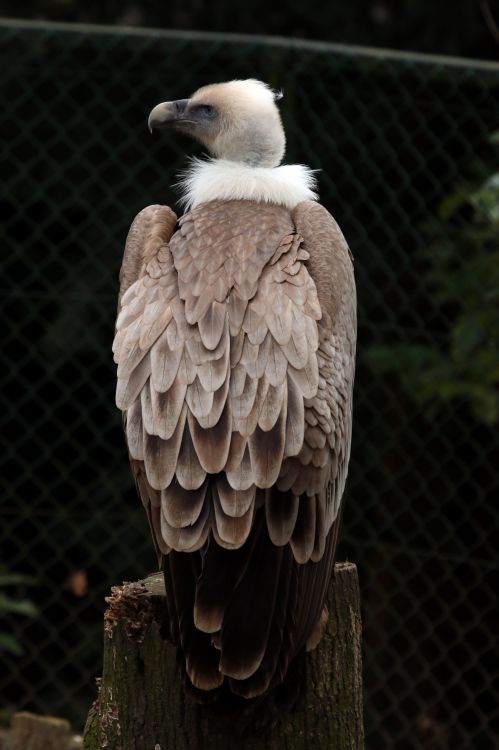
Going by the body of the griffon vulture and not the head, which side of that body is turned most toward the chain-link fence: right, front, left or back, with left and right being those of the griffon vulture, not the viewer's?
front

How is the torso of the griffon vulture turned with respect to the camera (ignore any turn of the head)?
away from the camera
